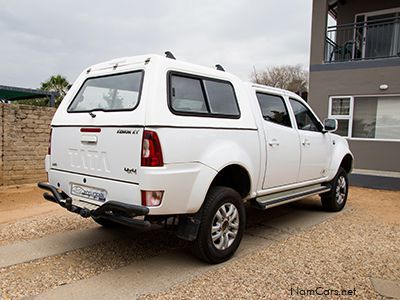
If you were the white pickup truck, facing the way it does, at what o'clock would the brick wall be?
The brick wall is roughly at 9 o'clock from the white pickup truck.

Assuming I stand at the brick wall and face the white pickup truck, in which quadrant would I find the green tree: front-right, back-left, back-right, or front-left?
back-left

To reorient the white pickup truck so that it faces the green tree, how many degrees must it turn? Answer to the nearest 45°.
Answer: approximately 90° to its left

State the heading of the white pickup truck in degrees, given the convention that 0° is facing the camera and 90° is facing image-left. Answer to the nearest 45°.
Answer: approximately 225°
